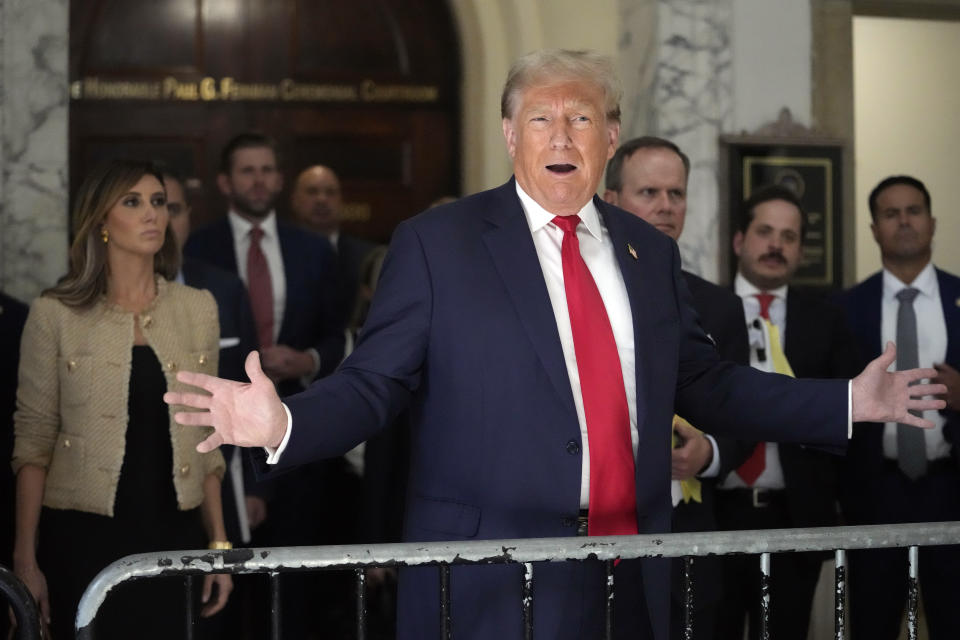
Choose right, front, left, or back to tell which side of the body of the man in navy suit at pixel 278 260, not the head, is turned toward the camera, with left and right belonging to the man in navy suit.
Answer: front

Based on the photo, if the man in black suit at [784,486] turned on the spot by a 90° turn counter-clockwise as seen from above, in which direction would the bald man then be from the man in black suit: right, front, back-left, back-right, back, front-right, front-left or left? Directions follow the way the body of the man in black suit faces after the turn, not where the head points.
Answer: back

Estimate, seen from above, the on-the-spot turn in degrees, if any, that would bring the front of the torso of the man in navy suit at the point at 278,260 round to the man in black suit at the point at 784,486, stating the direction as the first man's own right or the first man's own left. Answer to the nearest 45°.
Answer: approximately 45° to the first man's own left

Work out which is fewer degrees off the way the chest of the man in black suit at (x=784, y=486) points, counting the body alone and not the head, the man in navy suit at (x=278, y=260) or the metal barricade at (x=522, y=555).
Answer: the metal barricade

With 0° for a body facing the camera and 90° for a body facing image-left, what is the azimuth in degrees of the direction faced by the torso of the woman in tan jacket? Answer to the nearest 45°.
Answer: approximately 315°

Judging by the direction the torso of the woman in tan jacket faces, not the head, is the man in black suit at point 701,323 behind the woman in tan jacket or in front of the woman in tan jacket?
in front

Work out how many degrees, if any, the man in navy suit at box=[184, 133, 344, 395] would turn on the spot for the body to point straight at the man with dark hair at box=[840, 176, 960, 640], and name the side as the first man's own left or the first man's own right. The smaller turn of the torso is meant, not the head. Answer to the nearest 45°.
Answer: approximately 45° to the first man's own left

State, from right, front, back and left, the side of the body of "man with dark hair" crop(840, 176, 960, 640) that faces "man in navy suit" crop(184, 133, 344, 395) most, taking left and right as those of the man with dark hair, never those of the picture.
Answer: right

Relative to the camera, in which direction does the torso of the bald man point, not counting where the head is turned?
toward the camera

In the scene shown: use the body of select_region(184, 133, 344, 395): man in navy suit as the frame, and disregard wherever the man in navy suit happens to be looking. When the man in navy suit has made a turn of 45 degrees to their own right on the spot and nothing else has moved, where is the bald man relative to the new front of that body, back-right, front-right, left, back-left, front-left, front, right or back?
back-right

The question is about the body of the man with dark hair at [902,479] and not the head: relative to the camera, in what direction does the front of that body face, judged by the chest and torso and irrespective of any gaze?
toward the camera

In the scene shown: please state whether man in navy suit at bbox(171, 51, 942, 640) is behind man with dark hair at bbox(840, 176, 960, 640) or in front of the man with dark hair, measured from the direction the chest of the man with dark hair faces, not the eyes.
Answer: in front

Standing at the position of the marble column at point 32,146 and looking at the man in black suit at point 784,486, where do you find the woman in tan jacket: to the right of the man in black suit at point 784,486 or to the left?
right

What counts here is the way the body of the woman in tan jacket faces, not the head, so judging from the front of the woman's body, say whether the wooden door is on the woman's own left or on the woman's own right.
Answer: on the woman's own left
